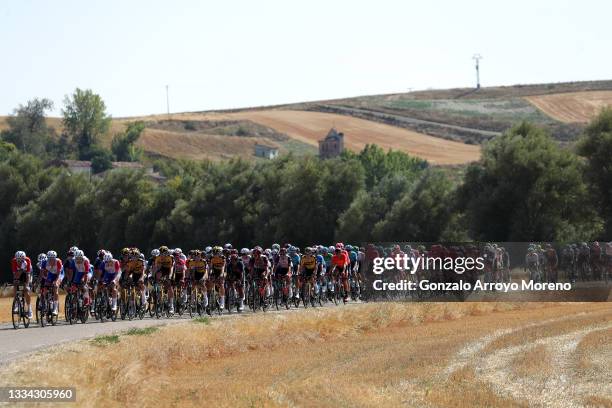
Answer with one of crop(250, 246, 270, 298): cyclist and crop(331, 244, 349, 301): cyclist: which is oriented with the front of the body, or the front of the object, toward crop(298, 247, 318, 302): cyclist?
crop(331, 244, 349, 301): cyclist

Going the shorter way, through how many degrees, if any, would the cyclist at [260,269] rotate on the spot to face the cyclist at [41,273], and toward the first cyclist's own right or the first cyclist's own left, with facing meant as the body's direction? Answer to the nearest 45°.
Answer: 0° — they already face them

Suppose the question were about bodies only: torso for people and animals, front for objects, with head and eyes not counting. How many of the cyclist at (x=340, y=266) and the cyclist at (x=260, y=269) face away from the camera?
0

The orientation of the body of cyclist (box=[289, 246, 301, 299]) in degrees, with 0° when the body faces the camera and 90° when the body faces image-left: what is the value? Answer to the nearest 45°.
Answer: approximately 45°

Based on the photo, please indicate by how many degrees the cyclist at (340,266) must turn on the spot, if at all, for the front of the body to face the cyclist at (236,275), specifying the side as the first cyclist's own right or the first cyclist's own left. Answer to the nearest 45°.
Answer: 0° — they already face them

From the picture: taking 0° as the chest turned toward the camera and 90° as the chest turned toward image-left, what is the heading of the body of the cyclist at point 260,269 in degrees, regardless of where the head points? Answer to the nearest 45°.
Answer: approximately 45°

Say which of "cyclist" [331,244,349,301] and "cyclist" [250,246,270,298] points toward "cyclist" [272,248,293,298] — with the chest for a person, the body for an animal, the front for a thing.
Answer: "cyclist" [331,244,349,301]

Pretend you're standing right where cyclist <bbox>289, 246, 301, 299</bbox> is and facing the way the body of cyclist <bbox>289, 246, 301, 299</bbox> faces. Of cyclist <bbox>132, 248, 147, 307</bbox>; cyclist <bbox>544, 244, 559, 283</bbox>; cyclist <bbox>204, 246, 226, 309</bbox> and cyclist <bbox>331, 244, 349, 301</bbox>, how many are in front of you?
2

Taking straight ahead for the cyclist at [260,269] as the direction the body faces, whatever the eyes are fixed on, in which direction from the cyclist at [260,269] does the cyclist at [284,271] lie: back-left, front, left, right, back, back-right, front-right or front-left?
back

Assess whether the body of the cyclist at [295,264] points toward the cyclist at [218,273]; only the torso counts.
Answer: yes

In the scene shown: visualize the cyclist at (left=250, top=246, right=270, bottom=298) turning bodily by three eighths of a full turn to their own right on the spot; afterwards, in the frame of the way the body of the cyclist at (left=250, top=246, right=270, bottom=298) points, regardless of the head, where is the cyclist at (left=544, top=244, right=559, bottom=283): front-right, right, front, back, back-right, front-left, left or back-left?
right
